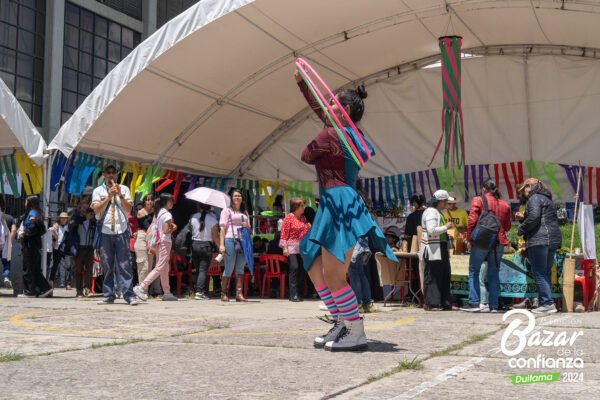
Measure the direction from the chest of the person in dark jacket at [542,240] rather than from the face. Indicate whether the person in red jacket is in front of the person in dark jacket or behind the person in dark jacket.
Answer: in front

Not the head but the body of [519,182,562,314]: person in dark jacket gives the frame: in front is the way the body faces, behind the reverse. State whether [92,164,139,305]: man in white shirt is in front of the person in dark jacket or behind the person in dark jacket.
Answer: in front

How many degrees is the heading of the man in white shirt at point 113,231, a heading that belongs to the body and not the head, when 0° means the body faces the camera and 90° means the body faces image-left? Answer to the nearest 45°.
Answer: approximately 0°

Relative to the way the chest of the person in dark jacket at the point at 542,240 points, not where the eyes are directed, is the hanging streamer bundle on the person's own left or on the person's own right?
on the person's own right

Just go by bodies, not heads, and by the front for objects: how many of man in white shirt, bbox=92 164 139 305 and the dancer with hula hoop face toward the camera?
1
